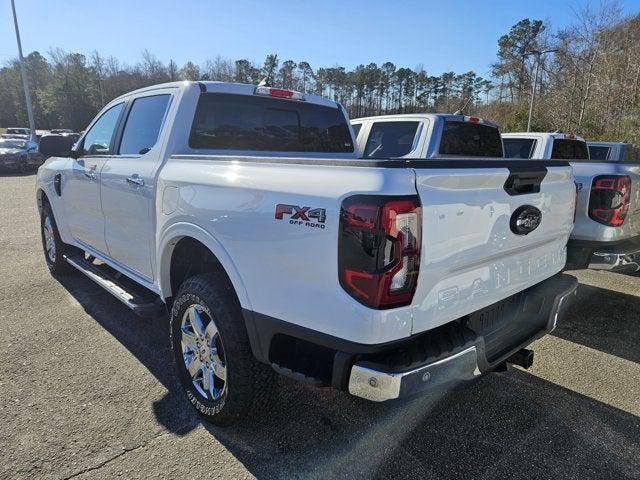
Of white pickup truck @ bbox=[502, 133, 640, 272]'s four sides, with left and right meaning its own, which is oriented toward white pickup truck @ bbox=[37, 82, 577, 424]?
left

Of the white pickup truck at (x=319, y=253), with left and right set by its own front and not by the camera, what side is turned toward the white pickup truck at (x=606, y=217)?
right

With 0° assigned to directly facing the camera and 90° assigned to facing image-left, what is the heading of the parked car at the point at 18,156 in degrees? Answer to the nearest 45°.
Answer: approximately 315°
